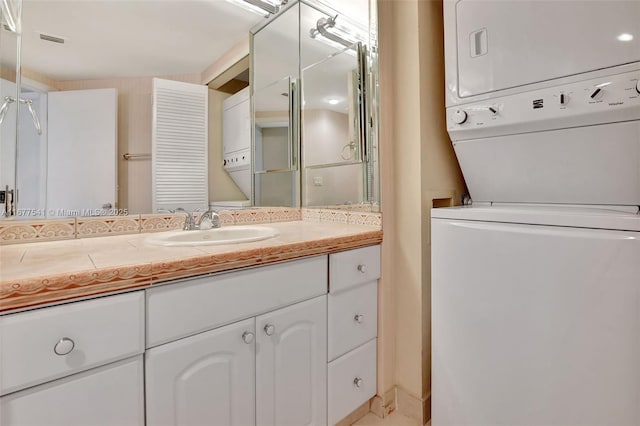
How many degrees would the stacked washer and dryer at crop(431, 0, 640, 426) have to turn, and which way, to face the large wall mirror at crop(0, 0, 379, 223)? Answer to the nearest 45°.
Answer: approximately 45° to its right

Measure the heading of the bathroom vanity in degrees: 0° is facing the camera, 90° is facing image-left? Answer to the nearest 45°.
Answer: approximately 315°

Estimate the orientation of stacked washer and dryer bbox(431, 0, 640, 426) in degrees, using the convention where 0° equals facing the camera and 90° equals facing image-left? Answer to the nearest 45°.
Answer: approximately 45°
